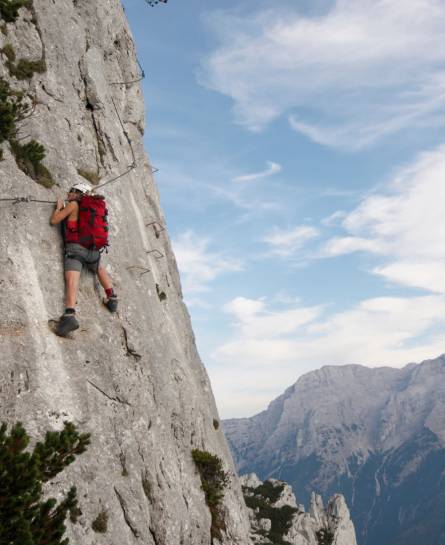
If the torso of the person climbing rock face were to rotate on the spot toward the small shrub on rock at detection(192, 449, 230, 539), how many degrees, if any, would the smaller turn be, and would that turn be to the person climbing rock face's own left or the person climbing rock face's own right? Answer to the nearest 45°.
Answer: approximately 90° to the person climbing rock face's own right

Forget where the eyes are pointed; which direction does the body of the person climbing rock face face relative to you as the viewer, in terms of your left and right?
facing away from the viewer and to the left of the viewer
